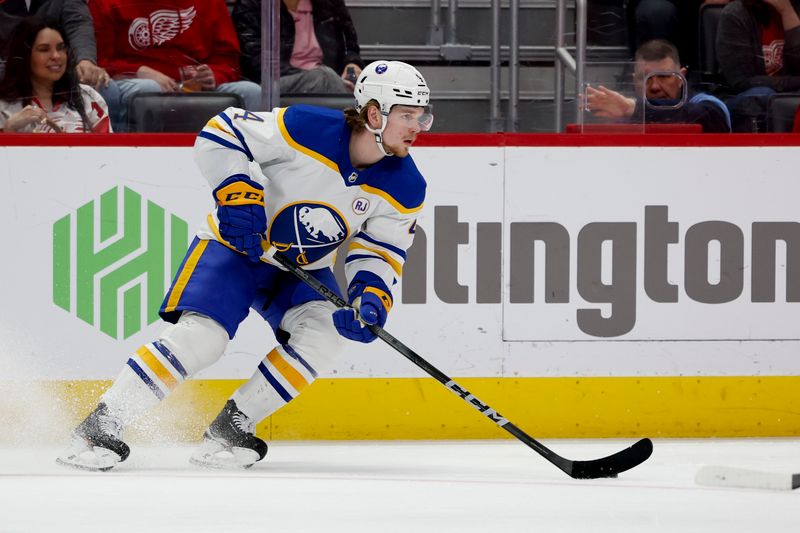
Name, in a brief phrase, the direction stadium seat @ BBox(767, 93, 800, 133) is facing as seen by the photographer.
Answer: facing the viewer

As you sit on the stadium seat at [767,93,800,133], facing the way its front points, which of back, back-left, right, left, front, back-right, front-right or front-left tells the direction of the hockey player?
front-right

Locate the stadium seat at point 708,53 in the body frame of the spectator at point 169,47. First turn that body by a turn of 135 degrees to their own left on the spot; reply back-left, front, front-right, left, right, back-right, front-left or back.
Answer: front-right

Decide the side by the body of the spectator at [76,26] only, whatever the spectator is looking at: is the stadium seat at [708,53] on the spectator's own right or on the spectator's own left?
on the spectator's own left

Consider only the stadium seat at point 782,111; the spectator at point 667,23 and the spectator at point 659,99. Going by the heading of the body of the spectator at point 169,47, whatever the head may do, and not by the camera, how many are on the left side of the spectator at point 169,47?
3

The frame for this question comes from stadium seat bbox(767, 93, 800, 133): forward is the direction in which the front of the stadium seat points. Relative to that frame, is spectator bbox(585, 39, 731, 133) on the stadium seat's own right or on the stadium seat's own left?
on the stadium seat's own right

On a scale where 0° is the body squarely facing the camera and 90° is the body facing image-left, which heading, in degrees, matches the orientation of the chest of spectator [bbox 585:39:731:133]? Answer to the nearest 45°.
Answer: approximately 45°

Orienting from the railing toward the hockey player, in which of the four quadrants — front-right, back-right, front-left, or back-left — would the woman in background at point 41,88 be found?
front-right

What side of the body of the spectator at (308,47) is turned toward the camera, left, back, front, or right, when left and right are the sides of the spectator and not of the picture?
front
